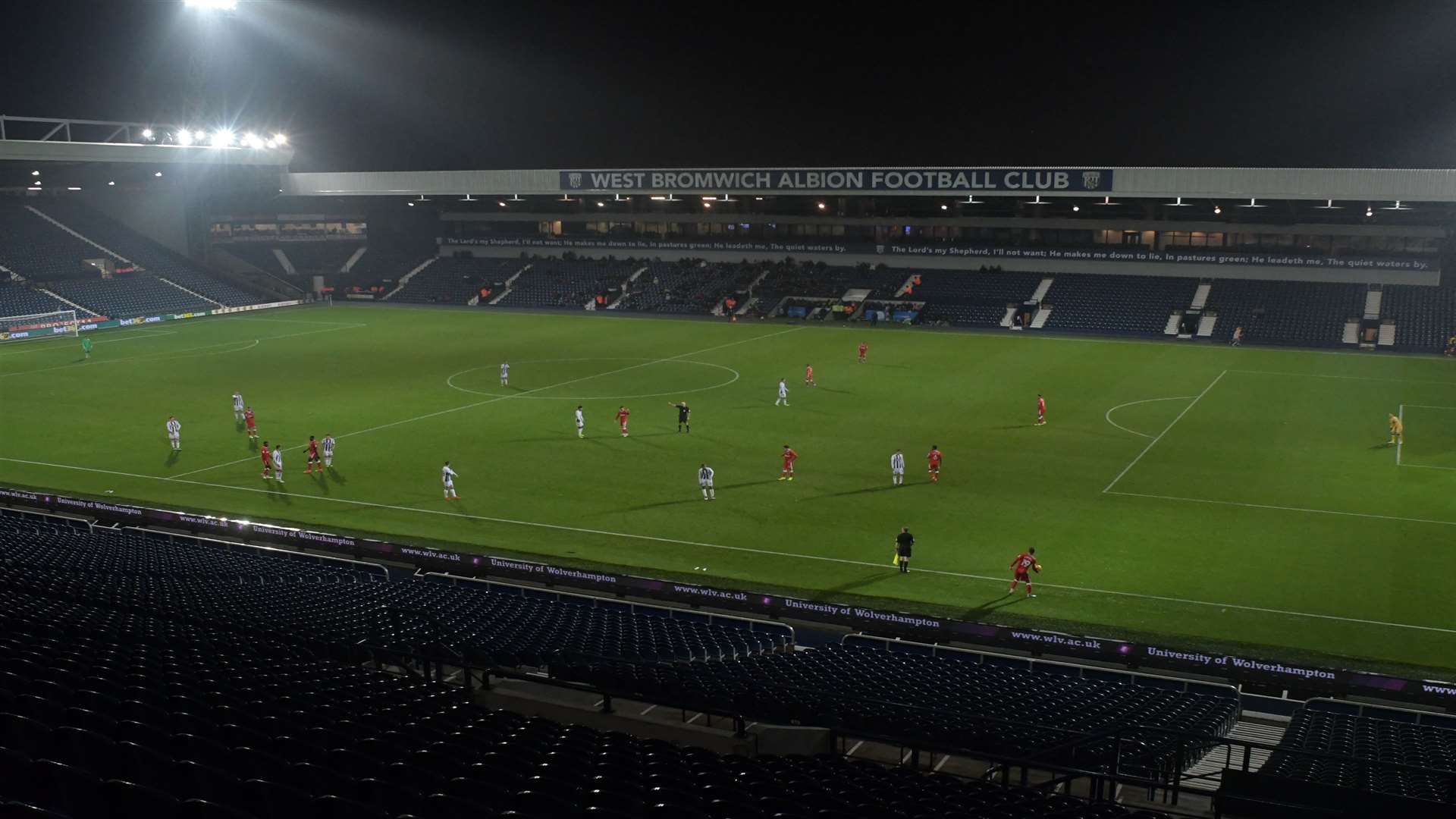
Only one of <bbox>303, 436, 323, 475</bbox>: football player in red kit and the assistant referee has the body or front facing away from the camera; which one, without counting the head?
the assistant referee

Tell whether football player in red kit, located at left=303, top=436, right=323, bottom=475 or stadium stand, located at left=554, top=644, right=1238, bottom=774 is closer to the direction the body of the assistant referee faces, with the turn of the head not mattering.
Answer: the football player in red kit

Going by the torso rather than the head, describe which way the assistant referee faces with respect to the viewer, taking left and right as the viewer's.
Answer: facing away from the viewer

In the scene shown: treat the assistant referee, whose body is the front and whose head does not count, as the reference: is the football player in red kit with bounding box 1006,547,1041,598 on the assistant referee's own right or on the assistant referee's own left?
on the assistant referee's own right

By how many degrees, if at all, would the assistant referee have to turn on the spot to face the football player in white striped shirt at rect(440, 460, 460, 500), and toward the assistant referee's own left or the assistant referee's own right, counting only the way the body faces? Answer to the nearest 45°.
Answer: approximately 90° to the assistant referee's own left

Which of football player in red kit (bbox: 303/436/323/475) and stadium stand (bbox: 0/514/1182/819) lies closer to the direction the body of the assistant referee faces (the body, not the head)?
the football player in red kit

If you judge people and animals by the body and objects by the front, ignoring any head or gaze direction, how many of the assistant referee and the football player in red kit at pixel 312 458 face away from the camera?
1
